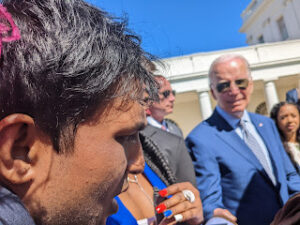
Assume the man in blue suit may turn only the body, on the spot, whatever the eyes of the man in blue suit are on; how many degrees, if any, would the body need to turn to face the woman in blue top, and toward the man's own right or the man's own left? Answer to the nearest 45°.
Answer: approximately 45° to the man's own right

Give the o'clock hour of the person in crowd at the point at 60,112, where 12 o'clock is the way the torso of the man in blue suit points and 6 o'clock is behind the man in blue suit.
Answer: The person in crowd is roughly at 2 o'clock from the man in blue suit.

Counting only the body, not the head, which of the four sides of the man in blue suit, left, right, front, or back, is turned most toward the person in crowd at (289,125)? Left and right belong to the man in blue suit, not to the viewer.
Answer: left

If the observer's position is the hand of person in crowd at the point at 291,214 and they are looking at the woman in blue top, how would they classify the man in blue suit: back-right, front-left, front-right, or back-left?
front-right

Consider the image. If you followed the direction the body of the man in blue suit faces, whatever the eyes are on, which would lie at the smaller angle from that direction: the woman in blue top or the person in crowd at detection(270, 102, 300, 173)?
the woman in blue top
